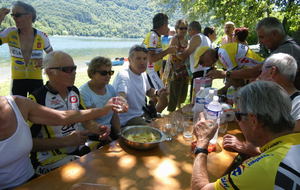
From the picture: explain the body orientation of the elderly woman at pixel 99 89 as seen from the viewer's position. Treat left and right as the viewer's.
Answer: facing the viewer and to the right of the viewer

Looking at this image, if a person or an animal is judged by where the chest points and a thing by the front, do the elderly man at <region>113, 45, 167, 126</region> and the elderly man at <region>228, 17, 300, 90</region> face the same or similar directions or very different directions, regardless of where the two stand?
very different directions

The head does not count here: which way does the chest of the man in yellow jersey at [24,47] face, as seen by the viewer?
toward the camera

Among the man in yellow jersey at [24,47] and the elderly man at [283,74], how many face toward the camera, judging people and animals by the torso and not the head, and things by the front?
1

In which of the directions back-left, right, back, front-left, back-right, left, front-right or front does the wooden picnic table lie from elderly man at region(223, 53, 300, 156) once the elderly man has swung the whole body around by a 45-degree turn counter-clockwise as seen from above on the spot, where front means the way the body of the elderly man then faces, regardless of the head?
front

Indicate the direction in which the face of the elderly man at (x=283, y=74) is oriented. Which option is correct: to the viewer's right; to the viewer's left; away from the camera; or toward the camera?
to the viewer's left

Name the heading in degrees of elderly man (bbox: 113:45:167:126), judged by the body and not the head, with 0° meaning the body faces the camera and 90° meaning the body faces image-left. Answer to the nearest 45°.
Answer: approximately 315°

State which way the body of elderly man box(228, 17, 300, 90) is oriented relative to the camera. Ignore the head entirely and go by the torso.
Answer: to the viewer's left

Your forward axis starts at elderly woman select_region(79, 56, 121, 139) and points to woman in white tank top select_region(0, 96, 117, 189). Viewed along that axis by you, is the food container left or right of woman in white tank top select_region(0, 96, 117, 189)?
left
